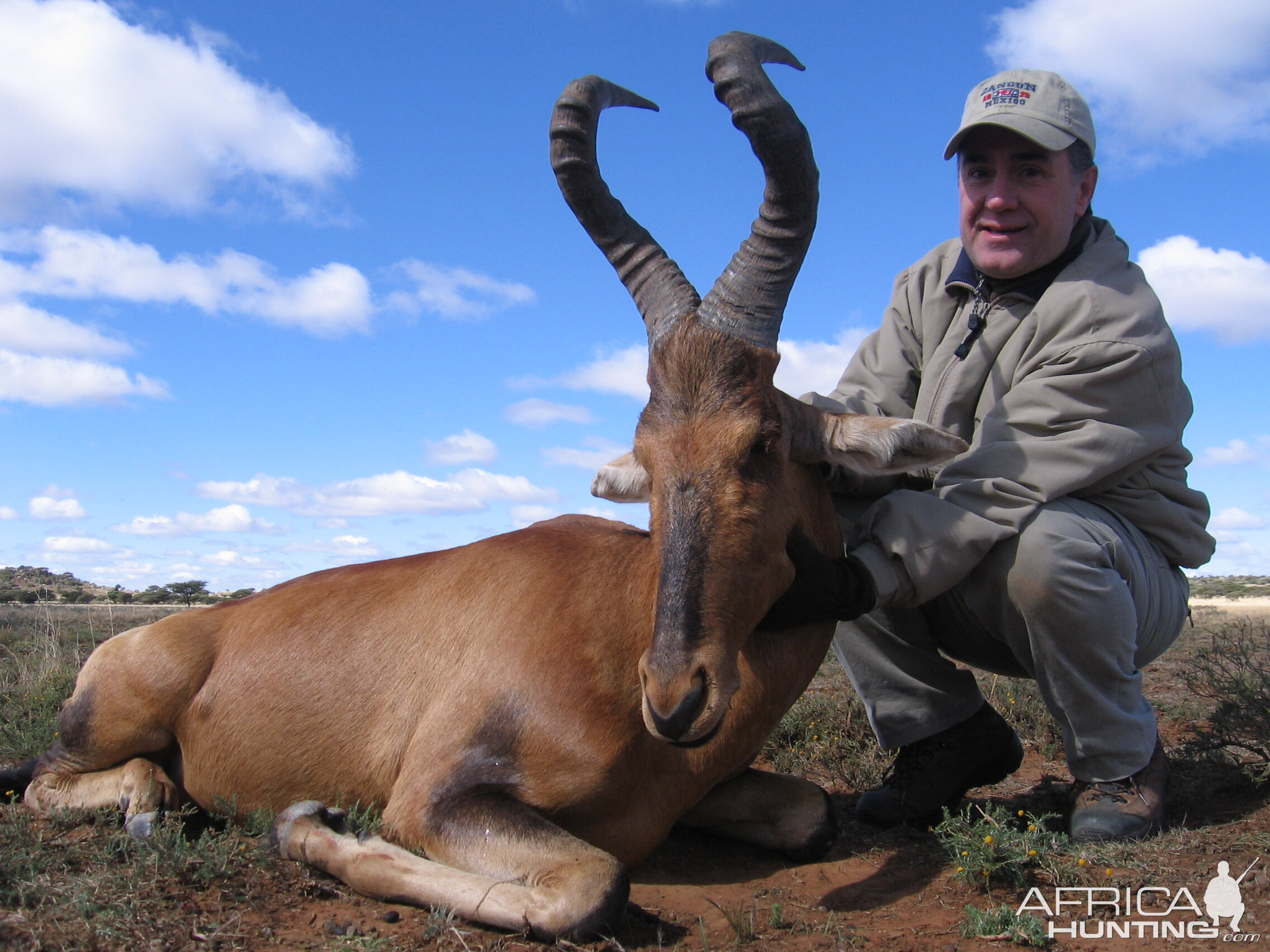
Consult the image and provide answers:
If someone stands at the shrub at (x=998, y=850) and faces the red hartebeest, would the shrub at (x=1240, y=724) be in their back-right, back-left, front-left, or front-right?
back-right

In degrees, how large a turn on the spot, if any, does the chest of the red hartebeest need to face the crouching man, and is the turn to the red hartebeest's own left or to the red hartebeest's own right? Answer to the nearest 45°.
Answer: approximately 45° to the red hartebeest's own left

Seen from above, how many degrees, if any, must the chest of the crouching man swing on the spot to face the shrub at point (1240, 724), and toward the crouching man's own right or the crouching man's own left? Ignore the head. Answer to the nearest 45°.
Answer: approximately 180°

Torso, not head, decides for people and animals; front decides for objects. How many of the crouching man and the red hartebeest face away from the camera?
0

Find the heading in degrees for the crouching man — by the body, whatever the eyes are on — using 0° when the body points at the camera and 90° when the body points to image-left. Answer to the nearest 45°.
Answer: approximately 45°

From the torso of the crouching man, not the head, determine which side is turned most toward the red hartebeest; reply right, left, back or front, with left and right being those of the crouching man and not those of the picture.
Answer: front
